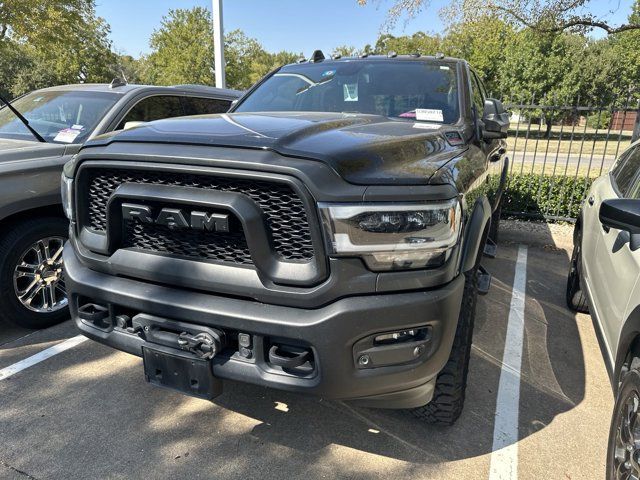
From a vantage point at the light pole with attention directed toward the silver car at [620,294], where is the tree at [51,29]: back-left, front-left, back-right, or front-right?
back-right

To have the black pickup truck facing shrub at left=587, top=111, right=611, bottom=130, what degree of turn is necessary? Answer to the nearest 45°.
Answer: approximately 180°

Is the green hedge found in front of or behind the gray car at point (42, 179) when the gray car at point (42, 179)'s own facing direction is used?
behind

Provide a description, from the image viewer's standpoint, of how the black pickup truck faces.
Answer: facing the viewer and to the left of the viewer

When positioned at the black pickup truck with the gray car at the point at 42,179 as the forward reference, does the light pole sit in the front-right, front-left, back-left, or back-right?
front-right

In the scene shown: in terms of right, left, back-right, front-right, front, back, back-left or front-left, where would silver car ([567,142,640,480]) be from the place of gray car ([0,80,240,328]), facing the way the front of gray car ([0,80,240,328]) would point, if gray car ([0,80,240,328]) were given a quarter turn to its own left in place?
front

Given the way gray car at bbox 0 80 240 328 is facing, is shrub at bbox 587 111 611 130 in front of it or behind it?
behind

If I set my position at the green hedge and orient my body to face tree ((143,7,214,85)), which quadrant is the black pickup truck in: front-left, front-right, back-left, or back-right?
back-left

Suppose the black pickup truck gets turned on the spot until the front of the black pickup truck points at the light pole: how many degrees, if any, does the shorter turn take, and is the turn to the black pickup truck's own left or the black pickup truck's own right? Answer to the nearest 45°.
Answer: approximately 135° to the black pickup truck's own right

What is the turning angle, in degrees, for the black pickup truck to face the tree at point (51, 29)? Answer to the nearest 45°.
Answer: approximately 90° to its right

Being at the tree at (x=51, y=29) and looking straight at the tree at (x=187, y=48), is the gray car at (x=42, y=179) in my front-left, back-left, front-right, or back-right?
back-right

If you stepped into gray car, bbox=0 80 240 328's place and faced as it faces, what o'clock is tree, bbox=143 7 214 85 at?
The tree is roughly at 5 o'clock from the gray car.

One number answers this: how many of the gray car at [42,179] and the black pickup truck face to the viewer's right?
0

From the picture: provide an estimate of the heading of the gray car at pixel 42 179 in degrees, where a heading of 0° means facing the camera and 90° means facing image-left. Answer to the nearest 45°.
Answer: approximately 45°
